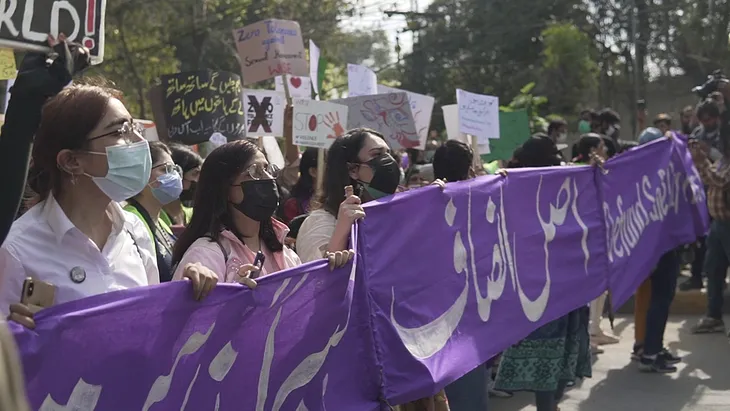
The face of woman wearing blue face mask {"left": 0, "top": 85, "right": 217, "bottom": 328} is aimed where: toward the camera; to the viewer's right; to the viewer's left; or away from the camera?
to the viewer's right

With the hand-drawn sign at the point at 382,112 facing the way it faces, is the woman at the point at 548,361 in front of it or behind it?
in front

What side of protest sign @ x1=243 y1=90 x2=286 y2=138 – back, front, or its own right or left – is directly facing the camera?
front

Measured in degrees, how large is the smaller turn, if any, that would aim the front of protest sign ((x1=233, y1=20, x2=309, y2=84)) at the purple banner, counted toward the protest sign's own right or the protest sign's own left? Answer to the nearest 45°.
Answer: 0° — it already faces it

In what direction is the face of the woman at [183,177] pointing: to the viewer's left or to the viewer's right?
to the viewer's right

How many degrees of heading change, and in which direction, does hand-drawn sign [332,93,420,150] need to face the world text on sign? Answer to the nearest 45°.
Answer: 0° — it already faces it

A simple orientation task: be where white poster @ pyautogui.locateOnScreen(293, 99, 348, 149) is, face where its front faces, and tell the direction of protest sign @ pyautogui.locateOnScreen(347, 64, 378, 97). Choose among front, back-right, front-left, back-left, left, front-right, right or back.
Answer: back

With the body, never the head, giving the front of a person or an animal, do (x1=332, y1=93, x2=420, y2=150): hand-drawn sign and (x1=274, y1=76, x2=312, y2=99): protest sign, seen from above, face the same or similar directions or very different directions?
same or similar directions

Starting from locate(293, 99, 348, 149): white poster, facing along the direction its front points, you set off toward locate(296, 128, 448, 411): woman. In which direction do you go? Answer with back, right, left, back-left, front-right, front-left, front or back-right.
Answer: front

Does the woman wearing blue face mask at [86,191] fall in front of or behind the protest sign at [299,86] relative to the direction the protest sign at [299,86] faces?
in front

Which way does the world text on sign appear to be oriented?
toward the camera

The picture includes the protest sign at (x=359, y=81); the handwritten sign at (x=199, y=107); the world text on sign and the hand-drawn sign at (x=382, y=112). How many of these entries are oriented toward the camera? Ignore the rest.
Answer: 4

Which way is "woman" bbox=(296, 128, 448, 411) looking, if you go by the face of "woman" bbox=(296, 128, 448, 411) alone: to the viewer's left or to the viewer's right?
to the viewer's right
